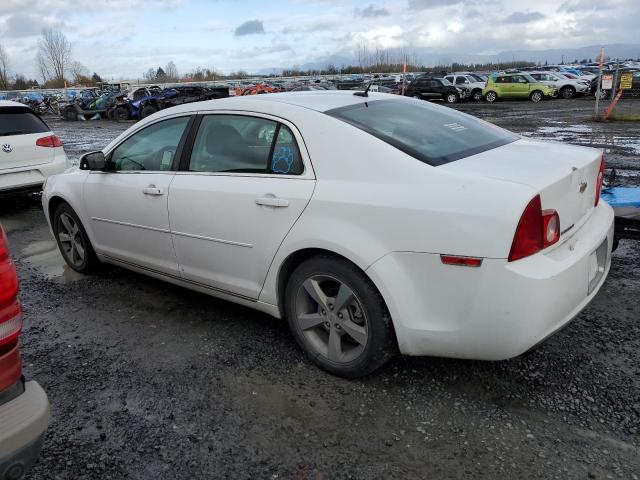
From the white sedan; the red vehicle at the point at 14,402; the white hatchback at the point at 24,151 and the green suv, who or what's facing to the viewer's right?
the green suv

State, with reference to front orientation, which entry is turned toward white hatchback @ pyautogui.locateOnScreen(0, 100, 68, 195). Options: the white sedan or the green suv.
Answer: the white sedan

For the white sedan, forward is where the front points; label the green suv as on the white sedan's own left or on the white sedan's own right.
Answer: on the white sedan's own right

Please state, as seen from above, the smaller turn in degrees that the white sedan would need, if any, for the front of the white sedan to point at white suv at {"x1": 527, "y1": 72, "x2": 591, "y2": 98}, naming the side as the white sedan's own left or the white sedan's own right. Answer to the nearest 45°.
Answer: approximately 90° to the white sedan's own right

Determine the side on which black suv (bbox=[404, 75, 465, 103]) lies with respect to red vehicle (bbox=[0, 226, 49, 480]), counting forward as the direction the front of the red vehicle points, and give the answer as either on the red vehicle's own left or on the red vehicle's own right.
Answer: on the red vehicle's own right

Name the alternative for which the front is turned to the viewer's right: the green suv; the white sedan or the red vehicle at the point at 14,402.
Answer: the green suv

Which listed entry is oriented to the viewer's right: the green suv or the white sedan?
the green suv

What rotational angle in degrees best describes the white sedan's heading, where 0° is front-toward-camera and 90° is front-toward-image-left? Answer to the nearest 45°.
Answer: approximately 135°

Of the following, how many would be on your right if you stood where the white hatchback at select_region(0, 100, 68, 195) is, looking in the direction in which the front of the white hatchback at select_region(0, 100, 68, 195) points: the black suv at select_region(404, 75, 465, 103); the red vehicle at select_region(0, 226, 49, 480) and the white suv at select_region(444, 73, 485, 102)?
2

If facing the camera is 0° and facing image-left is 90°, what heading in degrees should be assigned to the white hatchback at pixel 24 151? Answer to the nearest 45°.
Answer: approximately 135°
